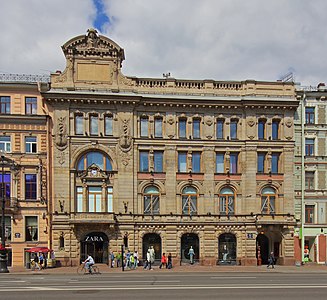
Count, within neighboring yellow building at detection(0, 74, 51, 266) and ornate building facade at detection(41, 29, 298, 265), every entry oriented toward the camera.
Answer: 2

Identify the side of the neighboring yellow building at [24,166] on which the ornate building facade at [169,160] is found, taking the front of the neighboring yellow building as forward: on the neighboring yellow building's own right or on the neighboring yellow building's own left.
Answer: on the neighboring yellow building's own left

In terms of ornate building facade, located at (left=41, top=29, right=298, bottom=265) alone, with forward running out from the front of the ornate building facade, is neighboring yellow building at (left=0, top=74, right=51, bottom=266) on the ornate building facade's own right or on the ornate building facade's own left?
on the ornate building facade's own right
